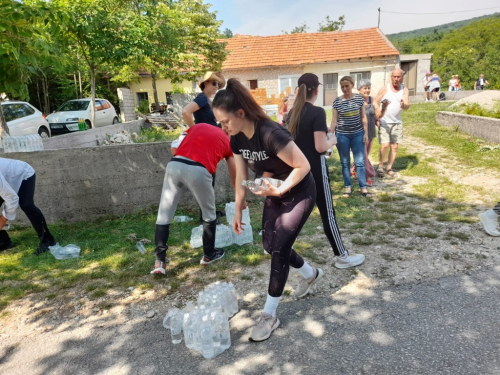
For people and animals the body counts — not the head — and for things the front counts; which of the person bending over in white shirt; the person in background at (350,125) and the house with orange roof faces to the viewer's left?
the person bending over in white shirt

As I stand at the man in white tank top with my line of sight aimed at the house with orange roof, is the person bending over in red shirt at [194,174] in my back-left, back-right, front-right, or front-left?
back-left

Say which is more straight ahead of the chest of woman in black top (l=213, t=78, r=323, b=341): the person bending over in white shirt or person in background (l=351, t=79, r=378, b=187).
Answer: the person bending over in white shirt

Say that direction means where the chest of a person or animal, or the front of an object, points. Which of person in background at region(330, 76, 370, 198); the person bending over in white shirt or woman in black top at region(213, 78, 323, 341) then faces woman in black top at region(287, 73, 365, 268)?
the person in background

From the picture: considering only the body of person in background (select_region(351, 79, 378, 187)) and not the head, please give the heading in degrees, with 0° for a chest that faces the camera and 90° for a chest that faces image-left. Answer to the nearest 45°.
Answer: approximately 0°

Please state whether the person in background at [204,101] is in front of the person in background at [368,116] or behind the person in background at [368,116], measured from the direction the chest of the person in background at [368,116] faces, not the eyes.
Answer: in front

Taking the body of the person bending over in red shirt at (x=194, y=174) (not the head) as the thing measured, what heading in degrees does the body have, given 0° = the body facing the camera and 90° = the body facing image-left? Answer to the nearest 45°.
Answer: approximately 225°

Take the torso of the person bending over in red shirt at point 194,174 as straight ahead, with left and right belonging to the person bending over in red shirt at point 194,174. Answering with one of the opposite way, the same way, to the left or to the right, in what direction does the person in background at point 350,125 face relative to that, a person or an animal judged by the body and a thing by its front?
the opposite way

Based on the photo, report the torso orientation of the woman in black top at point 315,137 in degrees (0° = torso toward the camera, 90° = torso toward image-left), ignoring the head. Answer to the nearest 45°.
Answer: approximately 225°

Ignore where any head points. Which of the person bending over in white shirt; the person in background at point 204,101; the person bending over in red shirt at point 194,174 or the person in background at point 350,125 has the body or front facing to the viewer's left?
the person bending over in white shirt

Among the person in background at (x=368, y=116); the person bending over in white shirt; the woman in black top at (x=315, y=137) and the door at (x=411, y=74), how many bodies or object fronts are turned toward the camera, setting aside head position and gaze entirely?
2

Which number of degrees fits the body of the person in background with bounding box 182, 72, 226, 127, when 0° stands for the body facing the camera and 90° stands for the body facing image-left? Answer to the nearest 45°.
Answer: approximately 315°

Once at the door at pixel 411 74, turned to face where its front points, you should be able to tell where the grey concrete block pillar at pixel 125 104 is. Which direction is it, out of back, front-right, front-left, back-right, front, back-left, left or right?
front-right
